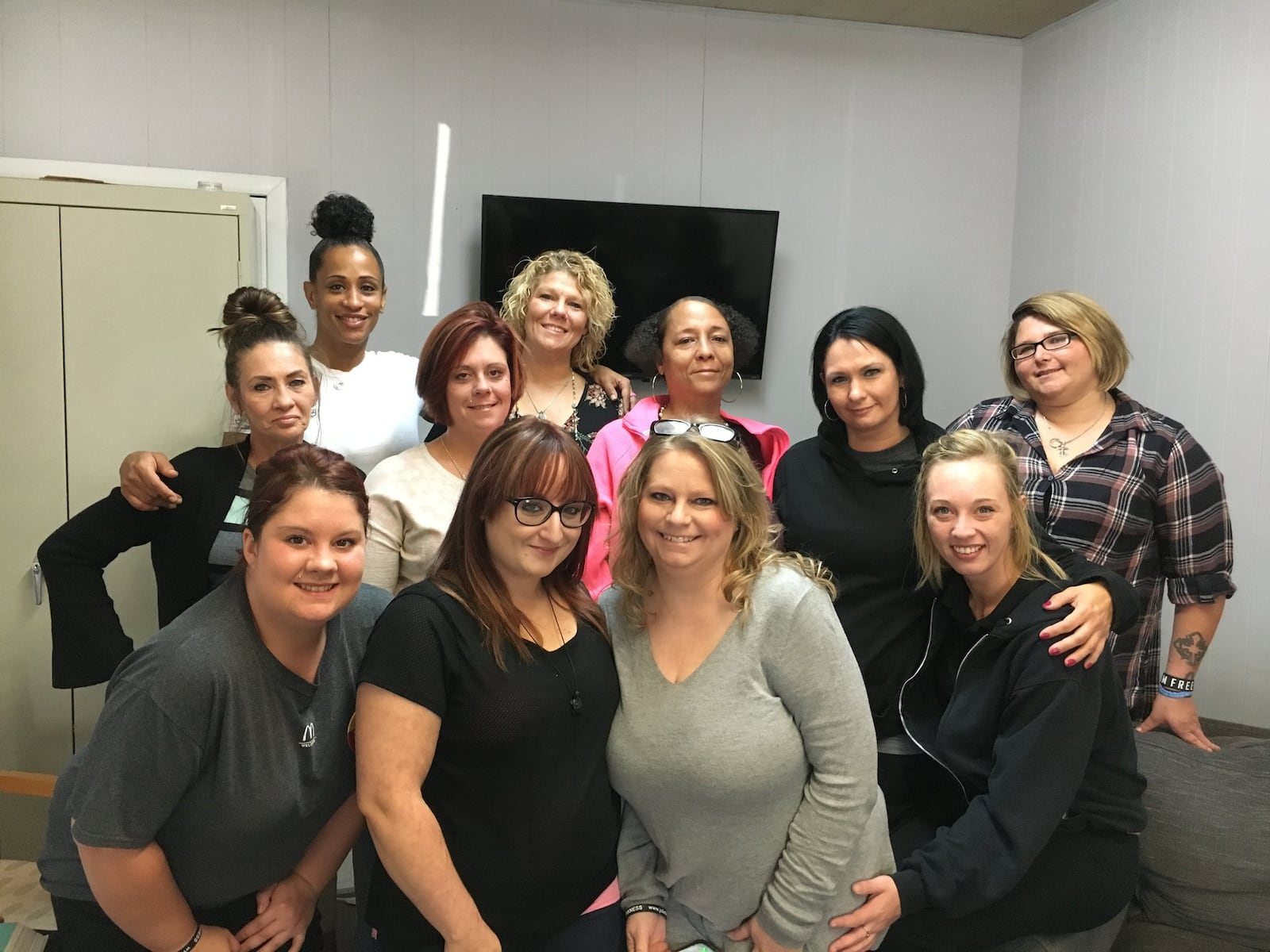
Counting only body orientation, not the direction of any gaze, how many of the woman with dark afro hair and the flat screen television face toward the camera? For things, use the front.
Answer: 2

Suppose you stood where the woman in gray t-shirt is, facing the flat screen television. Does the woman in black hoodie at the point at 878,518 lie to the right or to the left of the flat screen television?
right
